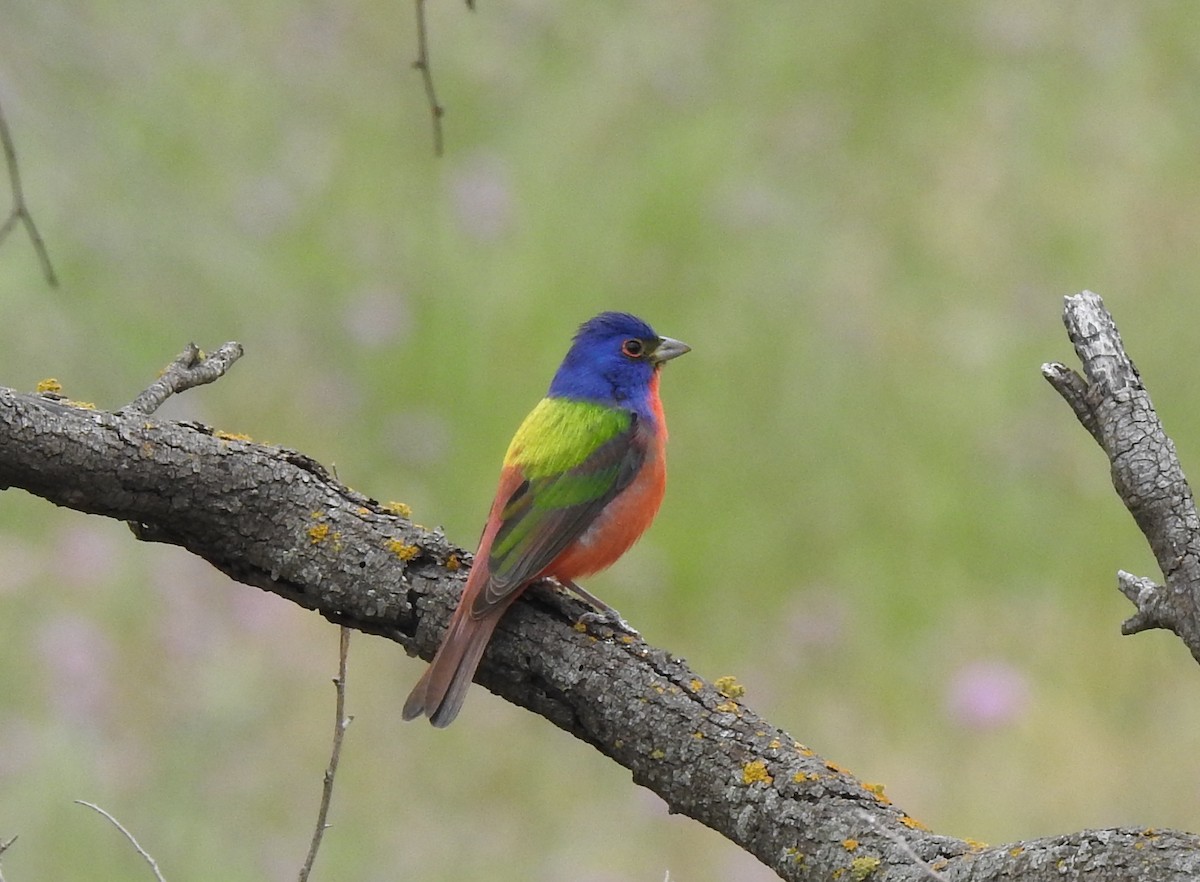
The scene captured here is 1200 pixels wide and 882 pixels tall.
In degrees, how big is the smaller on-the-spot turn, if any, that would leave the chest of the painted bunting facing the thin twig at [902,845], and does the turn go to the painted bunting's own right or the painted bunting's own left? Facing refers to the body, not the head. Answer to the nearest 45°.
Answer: approximately 45° to the painted bunting's own right

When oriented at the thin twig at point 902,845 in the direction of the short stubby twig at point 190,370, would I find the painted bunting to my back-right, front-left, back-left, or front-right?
front-right

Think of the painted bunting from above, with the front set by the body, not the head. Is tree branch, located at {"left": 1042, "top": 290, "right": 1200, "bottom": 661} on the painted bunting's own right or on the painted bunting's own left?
on the painted bunting's own right

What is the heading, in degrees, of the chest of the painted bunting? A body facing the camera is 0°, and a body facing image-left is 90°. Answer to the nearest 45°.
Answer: approximately 270°
